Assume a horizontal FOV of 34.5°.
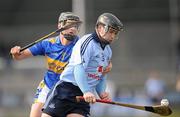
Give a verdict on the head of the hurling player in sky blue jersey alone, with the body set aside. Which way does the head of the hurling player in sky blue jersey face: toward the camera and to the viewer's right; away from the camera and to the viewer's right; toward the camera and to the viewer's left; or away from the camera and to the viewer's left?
toward the camera and to the viewer's right

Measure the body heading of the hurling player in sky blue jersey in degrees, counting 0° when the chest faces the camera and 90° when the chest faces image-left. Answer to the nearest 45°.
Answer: approximately 315°
